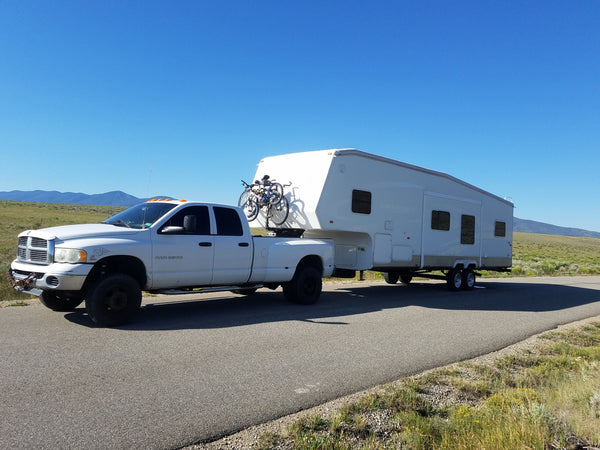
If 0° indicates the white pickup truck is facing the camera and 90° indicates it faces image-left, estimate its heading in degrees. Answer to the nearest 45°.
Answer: approximately 45°

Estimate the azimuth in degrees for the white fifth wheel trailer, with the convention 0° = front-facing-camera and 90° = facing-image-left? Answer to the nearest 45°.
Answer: approximately 45°

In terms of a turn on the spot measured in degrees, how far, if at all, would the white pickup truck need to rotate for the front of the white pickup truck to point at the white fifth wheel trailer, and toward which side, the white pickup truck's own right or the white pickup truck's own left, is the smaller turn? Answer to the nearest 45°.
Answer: approximately 180°
